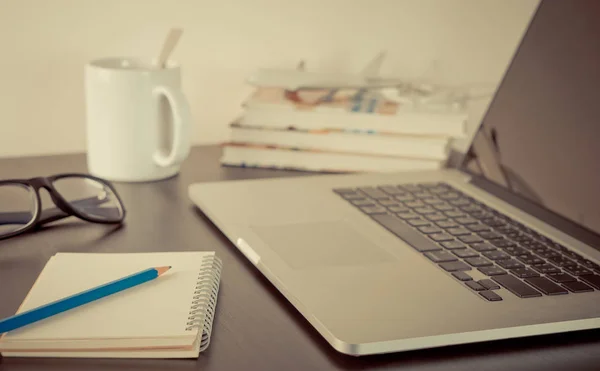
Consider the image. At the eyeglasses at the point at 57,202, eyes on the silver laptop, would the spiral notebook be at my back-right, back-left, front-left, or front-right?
front-right

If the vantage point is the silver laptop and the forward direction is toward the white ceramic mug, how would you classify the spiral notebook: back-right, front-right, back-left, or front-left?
front-left

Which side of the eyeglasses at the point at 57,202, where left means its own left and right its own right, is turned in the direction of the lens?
front

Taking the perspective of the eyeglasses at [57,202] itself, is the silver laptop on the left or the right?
on its left
